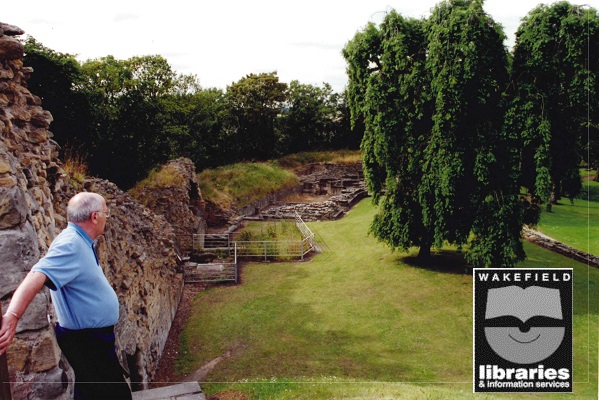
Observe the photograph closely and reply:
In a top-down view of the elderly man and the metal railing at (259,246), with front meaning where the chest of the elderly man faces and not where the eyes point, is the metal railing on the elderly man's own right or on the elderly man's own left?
on the elderly man's own left

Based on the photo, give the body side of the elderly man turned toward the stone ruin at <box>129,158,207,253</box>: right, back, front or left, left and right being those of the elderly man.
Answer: left

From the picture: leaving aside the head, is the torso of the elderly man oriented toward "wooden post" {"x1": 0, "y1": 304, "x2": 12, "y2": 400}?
no

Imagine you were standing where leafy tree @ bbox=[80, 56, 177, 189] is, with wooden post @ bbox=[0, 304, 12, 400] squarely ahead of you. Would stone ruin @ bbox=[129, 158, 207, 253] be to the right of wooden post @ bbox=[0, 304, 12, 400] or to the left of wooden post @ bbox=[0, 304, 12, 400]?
left

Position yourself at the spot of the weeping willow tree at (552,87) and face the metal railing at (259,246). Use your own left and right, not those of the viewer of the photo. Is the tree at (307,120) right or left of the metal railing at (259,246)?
right

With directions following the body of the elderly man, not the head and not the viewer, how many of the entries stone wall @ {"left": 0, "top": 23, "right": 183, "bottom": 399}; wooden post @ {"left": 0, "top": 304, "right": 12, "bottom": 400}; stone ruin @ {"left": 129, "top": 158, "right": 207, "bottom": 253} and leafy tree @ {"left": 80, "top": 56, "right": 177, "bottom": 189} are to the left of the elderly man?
3

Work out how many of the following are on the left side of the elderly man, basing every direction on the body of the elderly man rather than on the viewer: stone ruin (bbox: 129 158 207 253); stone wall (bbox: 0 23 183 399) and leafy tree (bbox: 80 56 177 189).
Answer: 3

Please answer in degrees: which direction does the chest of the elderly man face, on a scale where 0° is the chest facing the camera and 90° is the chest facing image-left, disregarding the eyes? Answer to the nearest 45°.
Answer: approximately 270°

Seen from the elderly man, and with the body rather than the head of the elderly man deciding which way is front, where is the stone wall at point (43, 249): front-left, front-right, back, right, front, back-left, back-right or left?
left
